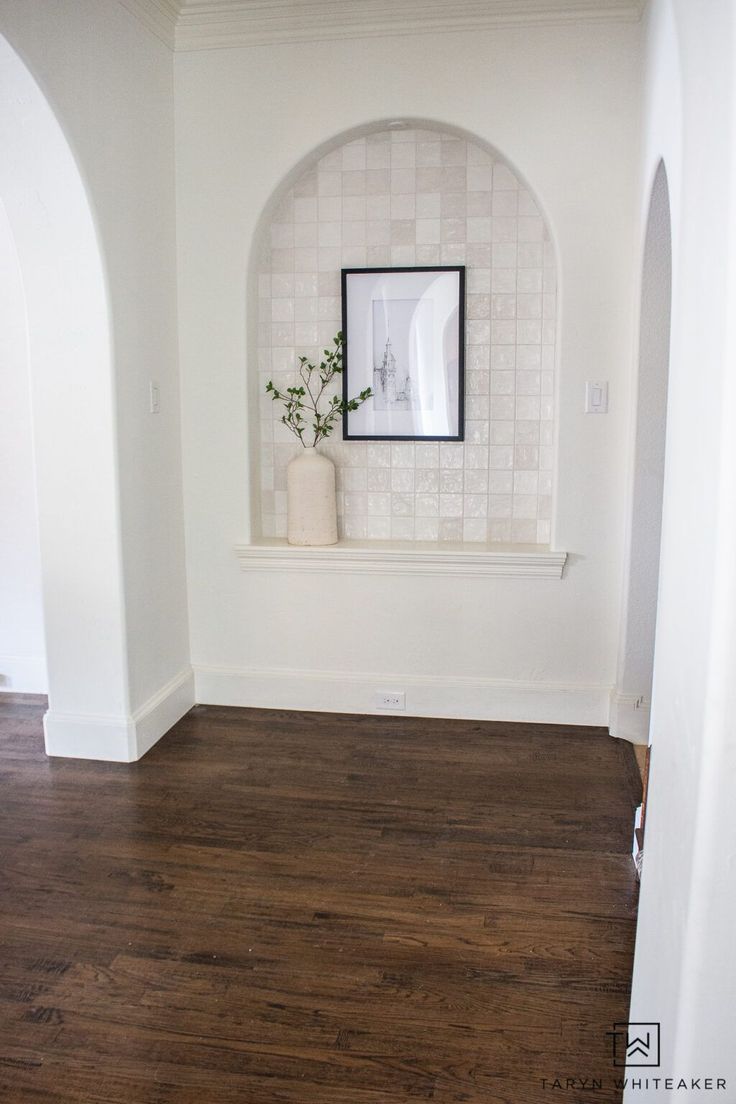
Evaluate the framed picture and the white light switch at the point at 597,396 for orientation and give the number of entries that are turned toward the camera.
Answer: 2

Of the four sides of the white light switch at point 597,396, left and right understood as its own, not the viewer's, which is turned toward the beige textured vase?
right

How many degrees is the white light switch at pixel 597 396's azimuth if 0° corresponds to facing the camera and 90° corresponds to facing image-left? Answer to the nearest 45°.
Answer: approximately 0°

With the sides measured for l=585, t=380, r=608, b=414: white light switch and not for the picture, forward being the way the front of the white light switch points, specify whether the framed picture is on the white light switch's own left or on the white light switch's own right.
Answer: on the white light switch's own right

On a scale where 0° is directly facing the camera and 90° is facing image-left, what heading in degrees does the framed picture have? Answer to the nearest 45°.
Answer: approximately 0°

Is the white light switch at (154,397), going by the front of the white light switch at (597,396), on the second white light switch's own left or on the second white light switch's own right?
on the second white light switch's own right

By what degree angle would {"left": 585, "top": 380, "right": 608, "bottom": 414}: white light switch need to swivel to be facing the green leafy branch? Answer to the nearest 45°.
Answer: approximately 90° to its right
